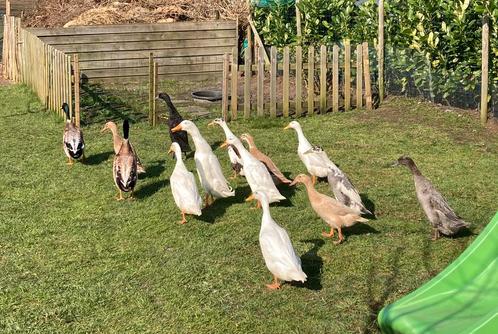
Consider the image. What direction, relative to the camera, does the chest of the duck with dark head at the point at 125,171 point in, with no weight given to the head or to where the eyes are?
away from the camera

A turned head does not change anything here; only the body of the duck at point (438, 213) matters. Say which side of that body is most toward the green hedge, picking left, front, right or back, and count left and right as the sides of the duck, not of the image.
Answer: right

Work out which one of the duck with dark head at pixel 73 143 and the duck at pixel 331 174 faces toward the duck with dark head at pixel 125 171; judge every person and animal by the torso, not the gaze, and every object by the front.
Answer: the duck

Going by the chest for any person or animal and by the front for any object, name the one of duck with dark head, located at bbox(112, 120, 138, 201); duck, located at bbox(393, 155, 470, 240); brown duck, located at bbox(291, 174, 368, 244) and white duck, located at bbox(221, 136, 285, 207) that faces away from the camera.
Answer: the duck with dark head

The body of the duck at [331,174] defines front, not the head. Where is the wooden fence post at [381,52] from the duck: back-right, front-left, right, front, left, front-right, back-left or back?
right

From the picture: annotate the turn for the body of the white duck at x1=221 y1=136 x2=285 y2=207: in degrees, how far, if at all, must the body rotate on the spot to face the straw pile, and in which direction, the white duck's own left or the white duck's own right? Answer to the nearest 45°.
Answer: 0° — it already faces it

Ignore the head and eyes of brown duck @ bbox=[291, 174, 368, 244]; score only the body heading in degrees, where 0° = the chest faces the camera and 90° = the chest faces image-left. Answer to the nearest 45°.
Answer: approximately 90°

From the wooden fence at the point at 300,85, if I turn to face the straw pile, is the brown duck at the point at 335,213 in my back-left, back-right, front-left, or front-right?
back-left

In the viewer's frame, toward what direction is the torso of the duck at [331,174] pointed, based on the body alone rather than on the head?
to the viewer's left

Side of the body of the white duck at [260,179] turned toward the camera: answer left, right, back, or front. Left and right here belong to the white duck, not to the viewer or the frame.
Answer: left
